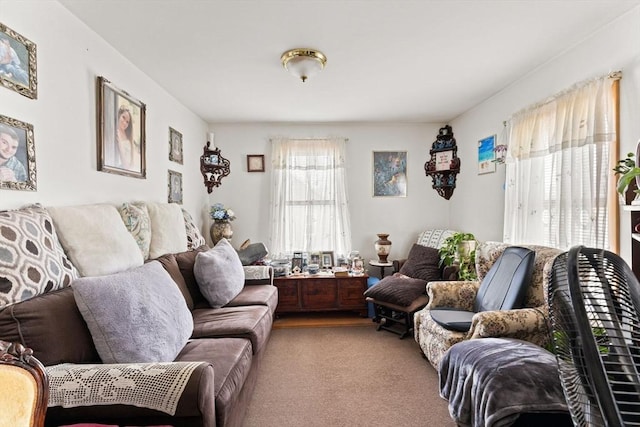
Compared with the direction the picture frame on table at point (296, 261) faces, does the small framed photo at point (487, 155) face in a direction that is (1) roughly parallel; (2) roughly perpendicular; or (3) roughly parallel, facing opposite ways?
roughly perpendicular

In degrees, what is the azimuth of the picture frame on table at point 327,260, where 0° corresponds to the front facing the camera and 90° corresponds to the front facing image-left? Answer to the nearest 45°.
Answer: approximately 0°

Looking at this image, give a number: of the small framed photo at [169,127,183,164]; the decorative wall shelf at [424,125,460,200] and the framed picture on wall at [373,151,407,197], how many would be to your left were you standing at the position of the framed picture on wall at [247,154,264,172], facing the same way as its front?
2

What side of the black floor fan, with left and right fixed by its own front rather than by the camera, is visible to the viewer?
left

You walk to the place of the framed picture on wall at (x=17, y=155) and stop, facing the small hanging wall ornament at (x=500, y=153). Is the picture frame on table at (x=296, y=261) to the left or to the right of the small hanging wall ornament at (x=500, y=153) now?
left

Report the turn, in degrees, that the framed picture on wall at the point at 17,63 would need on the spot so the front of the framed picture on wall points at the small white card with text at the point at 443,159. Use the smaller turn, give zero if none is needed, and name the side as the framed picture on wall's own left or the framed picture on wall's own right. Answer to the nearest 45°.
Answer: approximately 45° to the framed picture on wall's own left

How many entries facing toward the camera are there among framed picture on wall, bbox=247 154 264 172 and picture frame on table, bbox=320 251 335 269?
2
